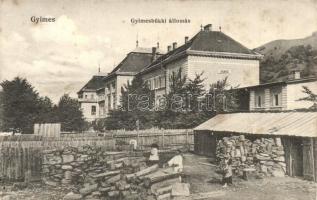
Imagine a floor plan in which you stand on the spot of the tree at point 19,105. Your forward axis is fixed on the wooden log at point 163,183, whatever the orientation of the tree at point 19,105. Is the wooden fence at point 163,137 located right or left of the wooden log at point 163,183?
left

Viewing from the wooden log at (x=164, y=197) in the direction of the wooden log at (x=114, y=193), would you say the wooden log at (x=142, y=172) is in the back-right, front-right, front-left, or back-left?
front-right
